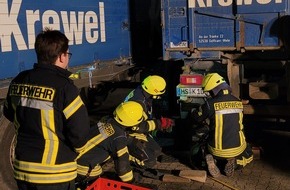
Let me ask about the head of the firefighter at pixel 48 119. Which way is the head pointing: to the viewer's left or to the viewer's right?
to the viewer's right

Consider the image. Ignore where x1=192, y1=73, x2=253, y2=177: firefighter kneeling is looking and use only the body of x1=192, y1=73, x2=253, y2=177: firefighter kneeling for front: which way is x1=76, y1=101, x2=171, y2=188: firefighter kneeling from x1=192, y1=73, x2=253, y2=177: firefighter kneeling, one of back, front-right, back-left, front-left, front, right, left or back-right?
left

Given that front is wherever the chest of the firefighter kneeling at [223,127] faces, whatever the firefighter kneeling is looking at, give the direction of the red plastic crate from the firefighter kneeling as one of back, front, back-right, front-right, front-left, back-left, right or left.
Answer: left

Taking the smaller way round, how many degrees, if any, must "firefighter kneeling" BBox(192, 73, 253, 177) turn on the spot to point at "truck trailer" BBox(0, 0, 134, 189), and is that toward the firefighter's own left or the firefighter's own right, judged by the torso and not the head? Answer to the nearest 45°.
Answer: approximately 45° to the firefighter's own left

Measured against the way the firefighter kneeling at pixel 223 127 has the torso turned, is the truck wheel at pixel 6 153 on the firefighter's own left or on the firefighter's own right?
on the firefighter's own left

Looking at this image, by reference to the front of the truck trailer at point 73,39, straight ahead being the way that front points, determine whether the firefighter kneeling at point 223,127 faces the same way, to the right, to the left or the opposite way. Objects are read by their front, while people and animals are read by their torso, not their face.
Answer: to the left

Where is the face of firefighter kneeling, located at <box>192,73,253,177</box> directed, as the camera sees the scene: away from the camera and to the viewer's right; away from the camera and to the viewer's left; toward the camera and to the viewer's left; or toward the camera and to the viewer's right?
away from the camera and to the viewer's left

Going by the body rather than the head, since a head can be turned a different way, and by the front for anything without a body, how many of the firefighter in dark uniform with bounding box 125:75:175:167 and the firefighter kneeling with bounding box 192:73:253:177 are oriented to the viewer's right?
1

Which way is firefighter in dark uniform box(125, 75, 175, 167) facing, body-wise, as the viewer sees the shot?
to the viewer's right

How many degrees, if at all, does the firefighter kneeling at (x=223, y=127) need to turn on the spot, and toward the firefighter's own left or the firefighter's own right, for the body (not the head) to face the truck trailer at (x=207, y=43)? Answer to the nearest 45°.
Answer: approximately 45° to the firefighter's own right
